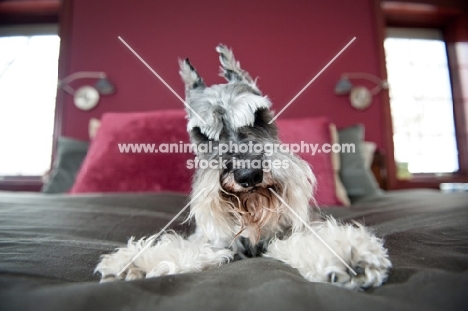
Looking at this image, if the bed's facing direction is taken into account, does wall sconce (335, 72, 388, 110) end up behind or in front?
behind

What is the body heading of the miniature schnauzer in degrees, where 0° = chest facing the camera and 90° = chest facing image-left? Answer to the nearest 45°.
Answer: approximately 0°

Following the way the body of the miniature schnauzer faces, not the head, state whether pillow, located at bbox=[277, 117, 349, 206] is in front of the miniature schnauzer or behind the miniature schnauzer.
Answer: behind

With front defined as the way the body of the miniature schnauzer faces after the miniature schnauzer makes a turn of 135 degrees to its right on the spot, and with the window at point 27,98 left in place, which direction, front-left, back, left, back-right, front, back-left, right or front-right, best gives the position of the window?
front

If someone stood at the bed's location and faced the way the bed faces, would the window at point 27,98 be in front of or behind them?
behind

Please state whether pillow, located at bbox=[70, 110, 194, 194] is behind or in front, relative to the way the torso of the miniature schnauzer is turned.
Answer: behind

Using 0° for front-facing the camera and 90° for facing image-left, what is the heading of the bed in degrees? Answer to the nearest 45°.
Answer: approximately 0°

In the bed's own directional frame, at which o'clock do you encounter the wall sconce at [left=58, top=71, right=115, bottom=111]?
The wall sconce is roughly at 5 o'clock from the bed.
